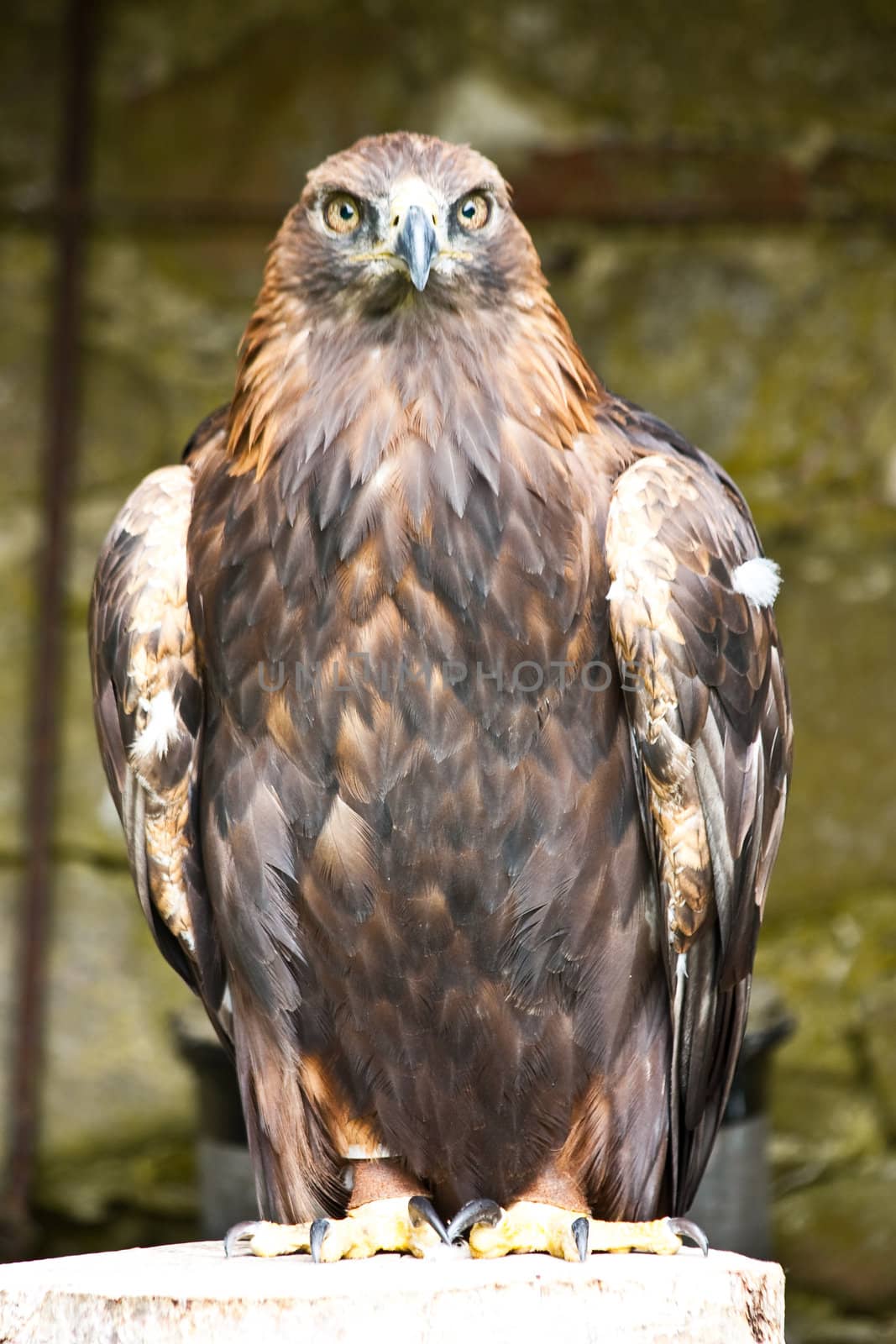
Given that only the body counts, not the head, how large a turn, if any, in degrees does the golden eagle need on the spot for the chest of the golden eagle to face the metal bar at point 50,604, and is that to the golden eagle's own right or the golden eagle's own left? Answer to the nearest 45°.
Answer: approximately 135° to the golden eagle's own right

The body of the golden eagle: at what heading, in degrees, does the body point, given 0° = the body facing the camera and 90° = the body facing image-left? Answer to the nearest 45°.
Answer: approximately 0°

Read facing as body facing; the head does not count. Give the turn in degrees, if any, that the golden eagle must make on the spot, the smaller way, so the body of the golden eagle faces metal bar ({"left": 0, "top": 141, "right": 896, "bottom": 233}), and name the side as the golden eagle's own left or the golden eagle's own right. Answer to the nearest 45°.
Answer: approximately 180°
